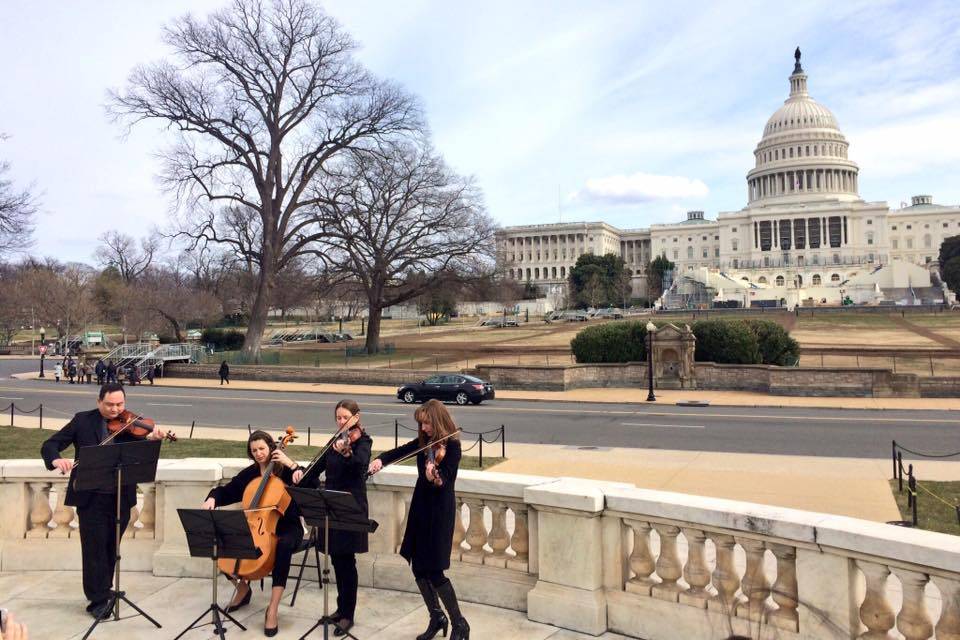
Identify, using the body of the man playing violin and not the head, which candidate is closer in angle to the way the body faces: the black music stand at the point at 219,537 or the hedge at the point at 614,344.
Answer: the black music stand

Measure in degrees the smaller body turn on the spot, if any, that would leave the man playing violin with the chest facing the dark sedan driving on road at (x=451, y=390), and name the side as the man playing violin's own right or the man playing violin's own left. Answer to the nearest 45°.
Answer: approximately 90° to the man playing violin's own left

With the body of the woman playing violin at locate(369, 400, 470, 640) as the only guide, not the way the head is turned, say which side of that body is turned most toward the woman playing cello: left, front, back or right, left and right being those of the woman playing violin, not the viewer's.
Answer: right

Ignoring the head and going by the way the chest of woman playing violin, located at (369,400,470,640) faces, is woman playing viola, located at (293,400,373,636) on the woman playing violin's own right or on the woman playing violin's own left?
on the woman playing violin's own right

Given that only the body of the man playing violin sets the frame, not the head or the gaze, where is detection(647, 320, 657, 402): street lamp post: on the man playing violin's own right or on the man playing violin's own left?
on the man playing violin's own left

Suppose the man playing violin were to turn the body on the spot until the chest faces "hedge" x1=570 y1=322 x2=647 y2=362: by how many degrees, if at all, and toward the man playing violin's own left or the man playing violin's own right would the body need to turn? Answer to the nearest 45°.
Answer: approximately 90° to the man playing violin's own left

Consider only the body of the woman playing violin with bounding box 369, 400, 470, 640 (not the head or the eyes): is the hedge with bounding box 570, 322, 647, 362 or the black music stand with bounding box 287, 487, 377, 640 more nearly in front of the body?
the black music stand

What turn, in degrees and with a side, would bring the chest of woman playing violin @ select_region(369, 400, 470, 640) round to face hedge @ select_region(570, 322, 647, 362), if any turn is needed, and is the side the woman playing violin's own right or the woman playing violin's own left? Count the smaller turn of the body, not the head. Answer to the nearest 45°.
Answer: approximately 135° to the woman playing violin's own right

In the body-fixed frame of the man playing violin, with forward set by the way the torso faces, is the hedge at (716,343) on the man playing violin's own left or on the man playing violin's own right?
on the man playing violin's own left
